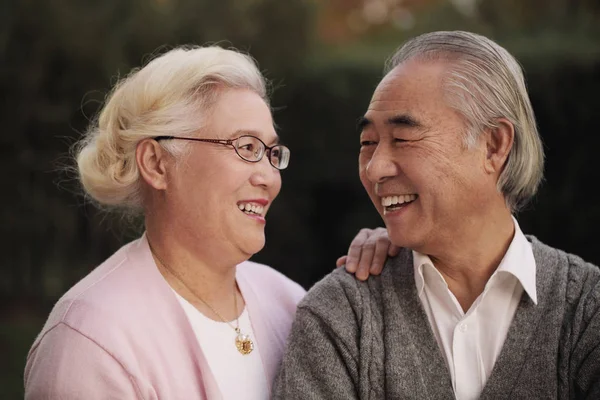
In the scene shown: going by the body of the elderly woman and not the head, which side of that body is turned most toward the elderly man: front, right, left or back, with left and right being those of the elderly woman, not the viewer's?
front

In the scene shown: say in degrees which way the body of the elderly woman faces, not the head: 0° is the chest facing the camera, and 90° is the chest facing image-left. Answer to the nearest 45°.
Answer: approximately 315°
